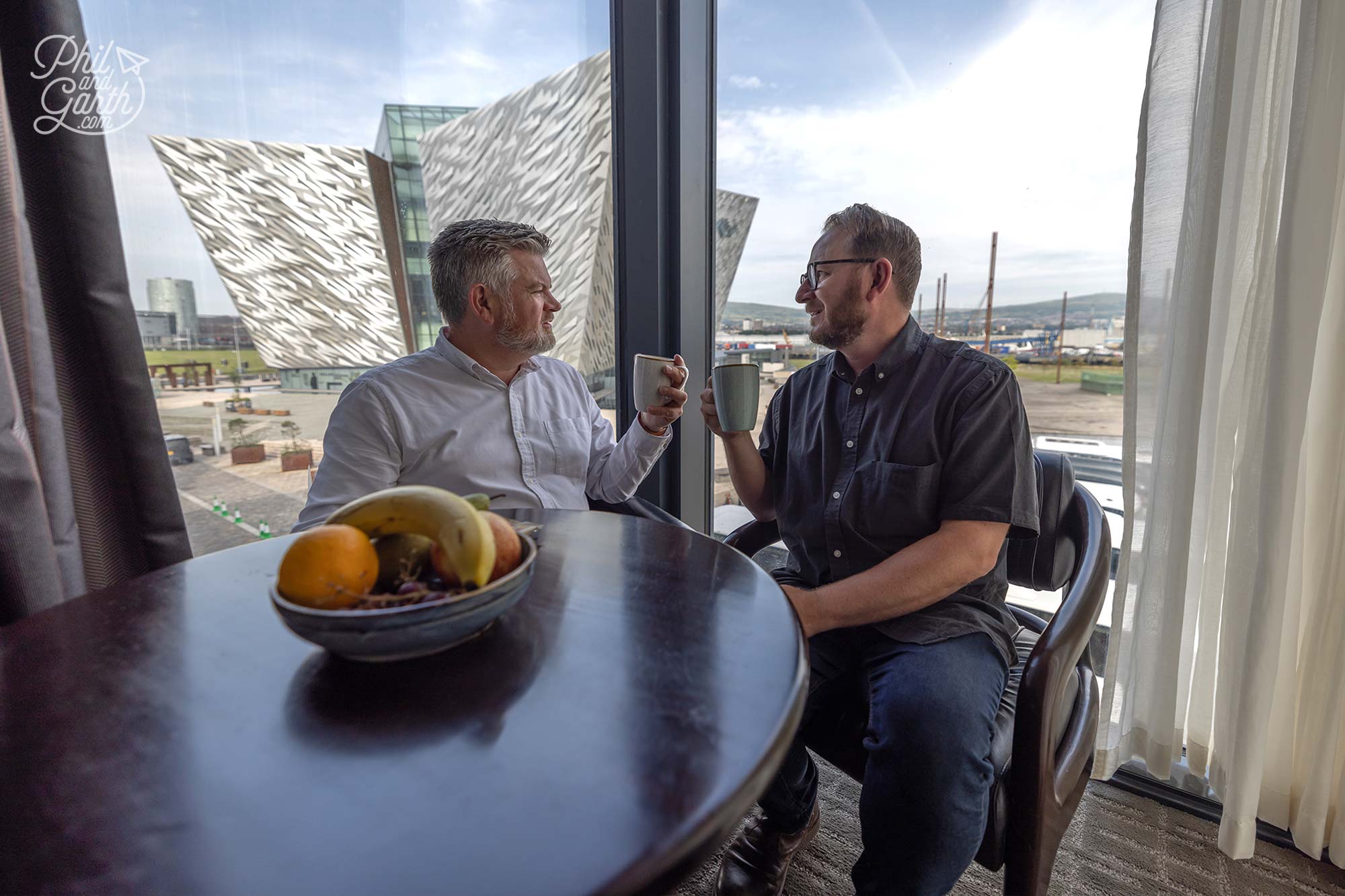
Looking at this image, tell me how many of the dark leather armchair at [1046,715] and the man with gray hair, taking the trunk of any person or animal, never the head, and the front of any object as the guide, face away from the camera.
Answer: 0

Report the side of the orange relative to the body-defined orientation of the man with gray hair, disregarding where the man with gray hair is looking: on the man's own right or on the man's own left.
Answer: on the man's own right

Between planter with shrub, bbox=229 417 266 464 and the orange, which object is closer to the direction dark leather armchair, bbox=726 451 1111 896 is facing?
the orange

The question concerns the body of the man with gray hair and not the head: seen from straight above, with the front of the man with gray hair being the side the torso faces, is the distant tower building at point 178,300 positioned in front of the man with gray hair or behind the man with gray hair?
behind

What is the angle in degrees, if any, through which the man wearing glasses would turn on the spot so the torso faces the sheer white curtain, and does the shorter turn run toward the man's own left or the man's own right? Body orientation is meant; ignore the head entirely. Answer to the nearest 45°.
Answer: approximately 180°

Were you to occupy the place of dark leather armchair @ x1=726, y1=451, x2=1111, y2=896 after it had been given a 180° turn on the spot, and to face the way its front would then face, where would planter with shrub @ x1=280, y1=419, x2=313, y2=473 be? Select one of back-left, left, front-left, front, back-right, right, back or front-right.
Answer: back-left

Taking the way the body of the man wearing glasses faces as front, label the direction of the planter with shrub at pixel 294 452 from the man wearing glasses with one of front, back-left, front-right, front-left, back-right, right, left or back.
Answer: front-right

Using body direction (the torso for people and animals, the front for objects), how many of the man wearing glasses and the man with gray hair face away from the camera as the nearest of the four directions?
0

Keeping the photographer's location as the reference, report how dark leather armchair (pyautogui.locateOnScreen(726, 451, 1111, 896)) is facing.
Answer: facing the viewer and to the left of the viewer

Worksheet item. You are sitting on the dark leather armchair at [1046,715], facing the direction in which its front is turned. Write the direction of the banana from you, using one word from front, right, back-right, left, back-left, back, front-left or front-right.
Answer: front

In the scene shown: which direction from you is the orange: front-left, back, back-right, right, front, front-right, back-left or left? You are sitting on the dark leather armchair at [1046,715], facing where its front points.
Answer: front

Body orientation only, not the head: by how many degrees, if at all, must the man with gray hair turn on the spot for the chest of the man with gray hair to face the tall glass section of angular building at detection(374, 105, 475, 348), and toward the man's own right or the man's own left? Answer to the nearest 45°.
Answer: approximately 135° to the man's own left

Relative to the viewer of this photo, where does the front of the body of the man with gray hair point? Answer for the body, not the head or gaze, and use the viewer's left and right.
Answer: facing the viewer and to the right of the viewer

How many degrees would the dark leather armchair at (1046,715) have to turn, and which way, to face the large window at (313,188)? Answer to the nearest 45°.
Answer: approximately 45° to its right

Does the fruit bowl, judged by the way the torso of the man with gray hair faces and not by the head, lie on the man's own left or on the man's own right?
on the man's own right

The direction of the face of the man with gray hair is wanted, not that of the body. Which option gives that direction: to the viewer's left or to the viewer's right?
to the viewer's right

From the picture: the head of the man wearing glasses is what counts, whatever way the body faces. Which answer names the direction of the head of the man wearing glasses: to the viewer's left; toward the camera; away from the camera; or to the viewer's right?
to the viewer's left

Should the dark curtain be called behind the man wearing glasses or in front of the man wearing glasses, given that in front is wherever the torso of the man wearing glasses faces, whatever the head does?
in front

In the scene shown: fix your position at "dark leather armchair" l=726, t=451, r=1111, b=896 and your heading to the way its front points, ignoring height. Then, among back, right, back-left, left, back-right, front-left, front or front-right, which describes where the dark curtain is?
front-right

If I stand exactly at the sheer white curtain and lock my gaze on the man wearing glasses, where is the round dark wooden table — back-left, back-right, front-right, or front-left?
front-left
